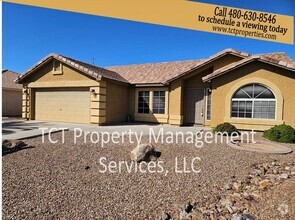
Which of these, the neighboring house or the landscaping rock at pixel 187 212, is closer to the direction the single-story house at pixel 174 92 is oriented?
the landscaping rock

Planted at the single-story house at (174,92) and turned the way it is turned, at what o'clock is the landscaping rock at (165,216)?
The landscaping rock is roughly at 12 o'clock from the single-story house.

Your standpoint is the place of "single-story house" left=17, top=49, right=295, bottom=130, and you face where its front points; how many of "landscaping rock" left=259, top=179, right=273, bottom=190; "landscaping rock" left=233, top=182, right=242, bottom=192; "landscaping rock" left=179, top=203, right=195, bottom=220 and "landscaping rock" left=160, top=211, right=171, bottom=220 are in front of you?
4

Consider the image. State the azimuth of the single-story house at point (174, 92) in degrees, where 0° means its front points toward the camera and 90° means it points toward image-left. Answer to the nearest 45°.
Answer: approximately 0°

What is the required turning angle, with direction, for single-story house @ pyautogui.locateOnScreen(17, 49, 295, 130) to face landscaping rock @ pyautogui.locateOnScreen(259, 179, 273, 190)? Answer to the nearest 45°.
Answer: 0° — it already faces it

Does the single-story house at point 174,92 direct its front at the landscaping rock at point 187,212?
yes

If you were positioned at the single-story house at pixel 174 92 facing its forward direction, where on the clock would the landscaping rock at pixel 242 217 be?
The landscaping rock is roughly at 12 o'clock from the single-story house.

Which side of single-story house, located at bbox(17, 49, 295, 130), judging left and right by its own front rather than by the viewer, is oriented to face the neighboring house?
right

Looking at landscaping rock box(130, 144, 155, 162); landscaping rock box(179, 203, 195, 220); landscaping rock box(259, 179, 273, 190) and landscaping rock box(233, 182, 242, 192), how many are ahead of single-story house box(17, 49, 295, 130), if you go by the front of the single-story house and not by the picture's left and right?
4
